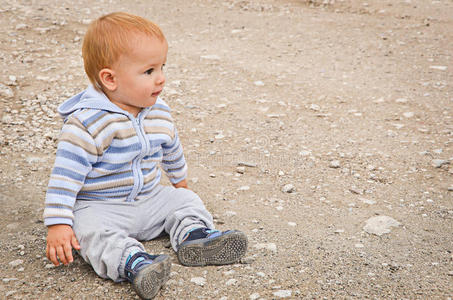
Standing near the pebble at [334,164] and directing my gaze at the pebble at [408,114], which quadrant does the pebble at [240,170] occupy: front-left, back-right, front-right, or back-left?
back-left

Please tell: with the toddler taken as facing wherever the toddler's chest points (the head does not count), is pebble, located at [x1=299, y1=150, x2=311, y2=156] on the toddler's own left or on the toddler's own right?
on the toddler's own left

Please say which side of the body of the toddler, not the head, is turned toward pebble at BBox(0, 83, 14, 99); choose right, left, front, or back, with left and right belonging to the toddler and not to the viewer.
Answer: back

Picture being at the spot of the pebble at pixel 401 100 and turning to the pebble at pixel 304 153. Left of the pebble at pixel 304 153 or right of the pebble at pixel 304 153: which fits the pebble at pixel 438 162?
left

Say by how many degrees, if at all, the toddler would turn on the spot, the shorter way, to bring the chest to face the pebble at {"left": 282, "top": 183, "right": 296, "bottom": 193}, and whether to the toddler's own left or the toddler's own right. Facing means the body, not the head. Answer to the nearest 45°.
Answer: approximately 90° to the toddler's own left

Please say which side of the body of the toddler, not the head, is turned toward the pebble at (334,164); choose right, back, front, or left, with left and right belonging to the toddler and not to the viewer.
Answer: left

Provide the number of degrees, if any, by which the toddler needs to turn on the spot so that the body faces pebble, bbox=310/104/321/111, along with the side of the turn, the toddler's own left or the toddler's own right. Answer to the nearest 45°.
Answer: approximately 90° to the toddler's own left

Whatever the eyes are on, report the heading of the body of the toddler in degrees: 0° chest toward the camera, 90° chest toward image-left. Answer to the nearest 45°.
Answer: approximately 315°

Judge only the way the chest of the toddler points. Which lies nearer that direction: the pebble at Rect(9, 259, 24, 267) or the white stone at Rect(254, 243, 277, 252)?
the white stone

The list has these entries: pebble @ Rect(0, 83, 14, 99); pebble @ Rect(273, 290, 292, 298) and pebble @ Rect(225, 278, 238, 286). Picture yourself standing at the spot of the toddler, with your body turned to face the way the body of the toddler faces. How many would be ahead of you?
2

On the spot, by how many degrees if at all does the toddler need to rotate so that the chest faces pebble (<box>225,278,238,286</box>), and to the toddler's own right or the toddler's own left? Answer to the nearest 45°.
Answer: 0° — they already face it

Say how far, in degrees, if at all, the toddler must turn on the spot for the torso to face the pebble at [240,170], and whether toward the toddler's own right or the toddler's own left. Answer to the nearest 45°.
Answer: approximately 90° to the toddler's own left
